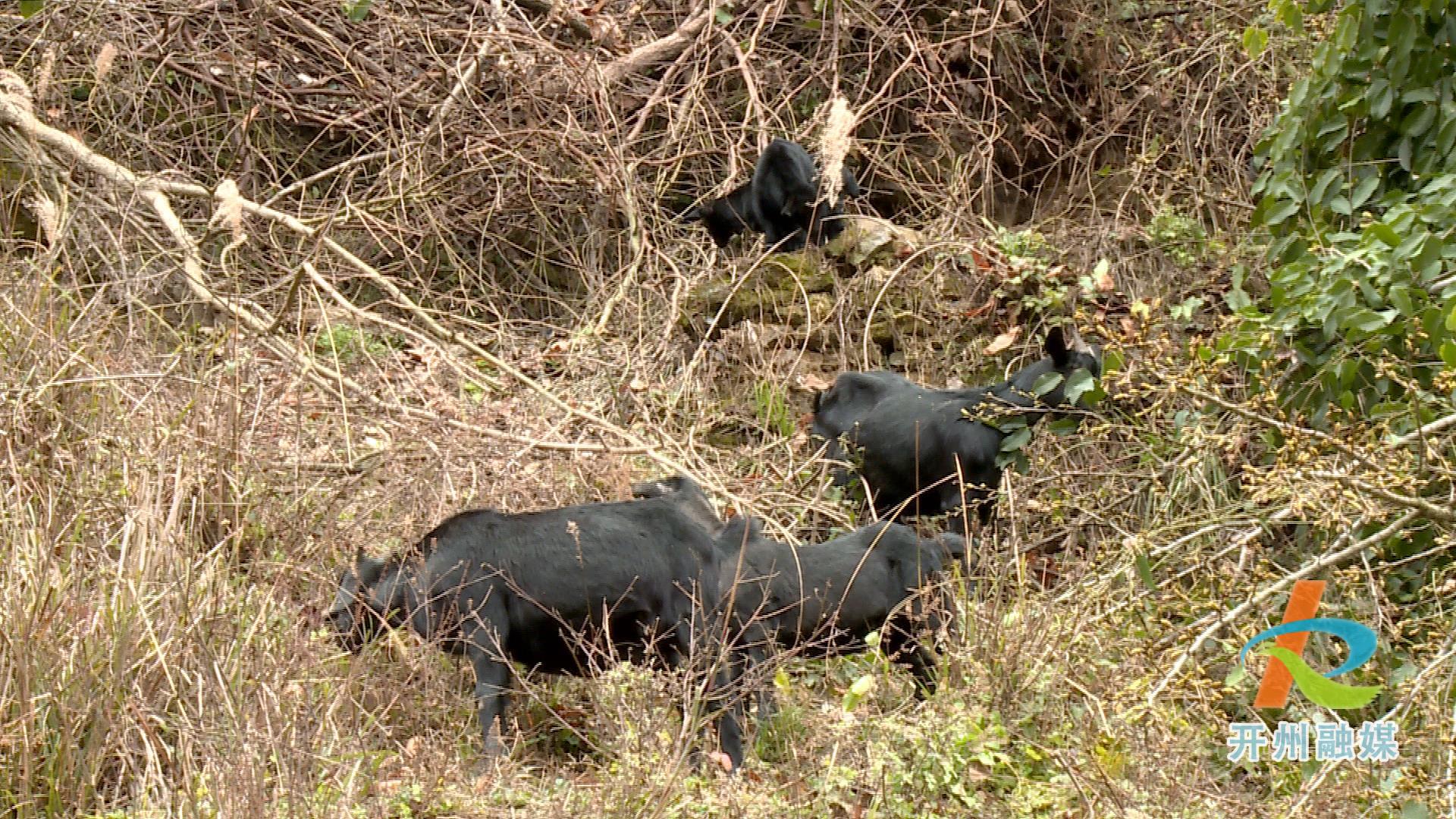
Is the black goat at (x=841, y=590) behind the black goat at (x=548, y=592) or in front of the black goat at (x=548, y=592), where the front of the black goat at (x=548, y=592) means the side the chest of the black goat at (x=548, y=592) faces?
behind

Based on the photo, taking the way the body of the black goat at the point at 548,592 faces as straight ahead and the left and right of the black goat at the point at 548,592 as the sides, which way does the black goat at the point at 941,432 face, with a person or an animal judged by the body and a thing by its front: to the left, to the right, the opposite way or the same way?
the opposite way

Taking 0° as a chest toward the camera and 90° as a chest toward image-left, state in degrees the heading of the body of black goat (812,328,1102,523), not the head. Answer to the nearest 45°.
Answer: approximately 270°

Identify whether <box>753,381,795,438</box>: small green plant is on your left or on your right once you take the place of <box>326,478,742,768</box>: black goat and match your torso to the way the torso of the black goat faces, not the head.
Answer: on your right

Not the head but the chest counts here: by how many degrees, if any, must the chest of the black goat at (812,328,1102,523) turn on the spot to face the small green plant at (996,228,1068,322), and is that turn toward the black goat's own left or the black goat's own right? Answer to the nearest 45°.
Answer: approximately 90° to the black goat's own left

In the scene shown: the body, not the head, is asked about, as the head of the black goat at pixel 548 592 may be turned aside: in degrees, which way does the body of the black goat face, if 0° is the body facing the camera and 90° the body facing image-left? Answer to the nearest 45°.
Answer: approximately 90°
